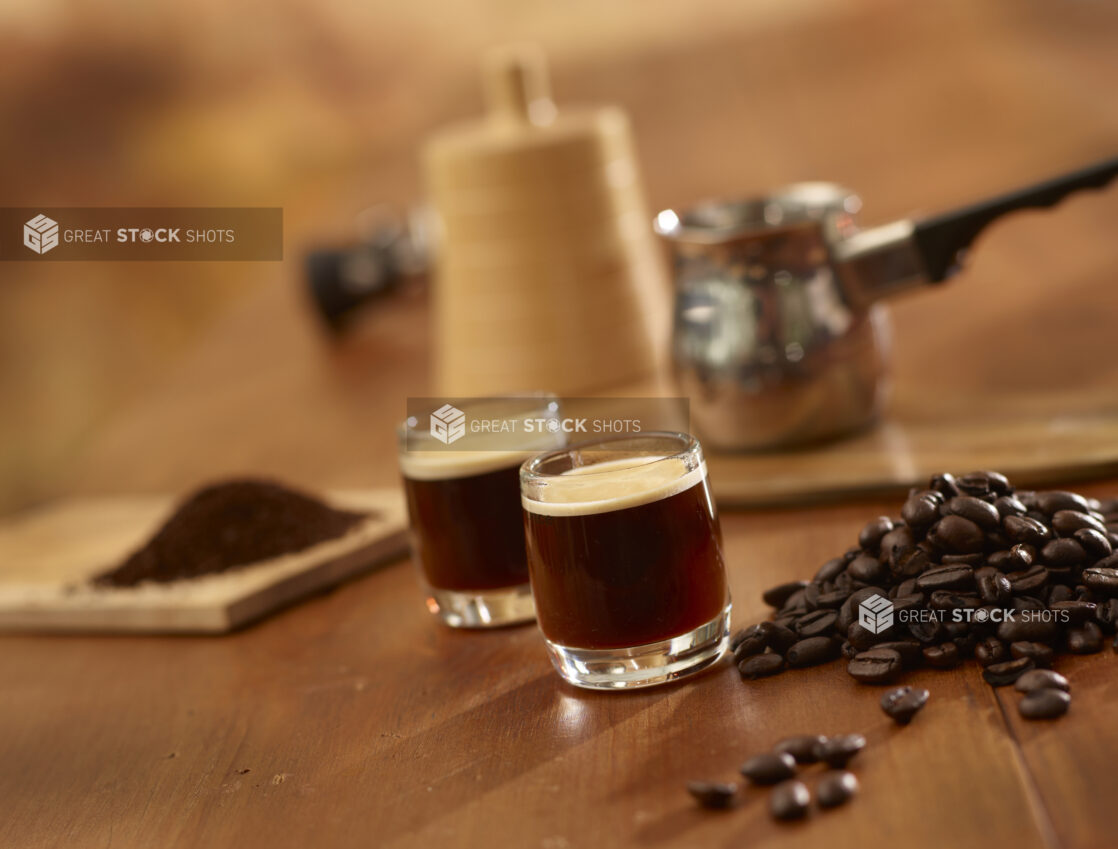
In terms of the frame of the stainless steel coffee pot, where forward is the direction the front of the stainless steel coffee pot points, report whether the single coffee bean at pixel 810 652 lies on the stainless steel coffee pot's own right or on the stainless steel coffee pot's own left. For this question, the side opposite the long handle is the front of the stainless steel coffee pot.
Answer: on the stainless steel coffee pot's own left

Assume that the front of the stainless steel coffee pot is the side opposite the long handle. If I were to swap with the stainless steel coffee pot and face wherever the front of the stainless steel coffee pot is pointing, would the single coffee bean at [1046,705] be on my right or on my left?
on my left

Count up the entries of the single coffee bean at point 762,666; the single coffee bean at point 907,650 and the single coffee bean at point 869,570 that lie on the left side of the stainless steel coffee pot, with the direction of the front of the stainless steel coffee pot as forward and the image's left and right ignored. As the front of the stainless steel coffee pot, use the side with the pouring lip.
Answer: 3

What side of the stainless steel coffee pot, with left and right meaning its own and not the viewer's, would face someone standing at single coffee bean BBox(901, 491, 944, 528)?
left

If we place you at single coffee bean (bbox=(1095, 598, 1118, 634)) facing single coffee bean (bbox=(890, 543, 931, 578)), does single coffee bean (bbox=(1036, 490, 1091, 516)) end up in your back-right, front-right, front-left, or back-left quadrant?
front-right

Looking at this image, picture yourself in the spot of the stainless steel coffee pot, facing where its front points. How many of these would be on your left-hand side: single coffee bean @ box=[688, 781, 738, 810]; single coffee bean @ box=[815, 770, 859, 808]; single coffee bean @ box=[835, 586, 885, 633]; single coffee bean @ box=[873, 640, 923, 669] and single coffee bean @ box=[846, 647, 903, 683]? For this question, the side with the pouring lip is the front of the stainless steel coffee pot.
5

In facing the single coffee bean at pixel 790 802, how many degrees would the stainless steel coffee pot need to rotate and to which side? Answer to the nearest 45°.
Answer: approximately 90° to its left

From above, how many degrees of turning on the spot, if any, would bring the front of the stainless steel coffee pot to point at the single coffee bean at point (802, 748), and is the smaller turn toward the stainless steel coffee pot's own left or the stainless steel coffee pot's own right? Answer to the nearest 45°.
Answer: approximately 90° to the stainless steel coffee pot's own left

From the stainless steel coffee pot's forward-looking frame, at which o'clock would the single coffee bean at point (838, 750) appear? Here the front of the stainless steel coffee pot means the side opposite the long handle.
The single coffee bean is roughly at 9 o'clock from the stainless steel coffee pot.

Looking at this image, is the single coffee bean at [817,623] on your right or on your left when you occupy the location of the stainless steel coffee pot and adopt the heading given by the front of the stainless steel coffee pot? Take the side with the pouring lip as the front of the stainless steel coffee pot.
on your left

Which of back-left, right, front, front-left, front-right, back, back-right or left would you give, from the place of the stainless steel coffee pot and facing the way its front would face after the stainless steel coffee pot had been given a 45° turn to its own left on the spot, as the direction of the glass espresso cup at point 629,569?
front-left

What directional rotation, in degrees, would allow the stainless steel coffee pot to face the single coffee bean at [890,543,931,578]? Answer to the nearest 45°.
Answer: approximately 90° to its left

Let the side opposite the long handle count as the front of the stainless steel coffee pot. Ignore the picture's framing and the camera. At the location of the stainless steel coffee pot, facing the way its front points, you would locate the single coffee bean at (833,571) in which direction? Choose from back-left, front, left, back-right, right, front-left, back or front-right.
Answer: left

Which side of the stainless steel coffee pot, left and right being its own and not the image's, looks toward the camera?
left

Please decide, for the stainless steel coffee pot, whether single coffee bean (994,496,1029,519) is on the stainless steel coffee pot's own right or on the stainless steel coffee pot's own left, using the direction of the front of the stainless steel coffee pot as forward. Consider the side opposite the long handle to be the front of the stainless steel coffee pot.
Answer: on the stainless steel coffee pot's own left

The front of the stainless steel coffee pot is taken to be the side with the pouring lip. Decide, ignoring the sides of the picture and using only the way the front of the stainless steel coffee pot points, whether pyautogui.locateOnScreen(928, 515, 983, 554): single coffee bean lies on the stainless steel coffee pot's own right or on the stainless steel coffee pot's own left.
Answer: on the stainless steel coffee pot's own left

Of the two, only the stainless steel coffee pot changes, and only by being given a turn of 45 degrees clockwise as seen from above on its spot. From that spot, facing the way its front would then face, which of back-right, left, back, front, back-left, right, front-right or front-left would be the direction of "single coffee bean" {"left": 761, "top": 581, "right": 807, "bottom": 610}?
back-left

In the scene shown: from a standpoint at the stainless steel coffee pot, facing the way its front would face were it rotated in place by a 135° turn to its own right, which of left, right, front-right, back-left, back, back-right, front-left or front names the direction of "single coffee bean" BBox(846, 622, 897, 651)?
back-right
